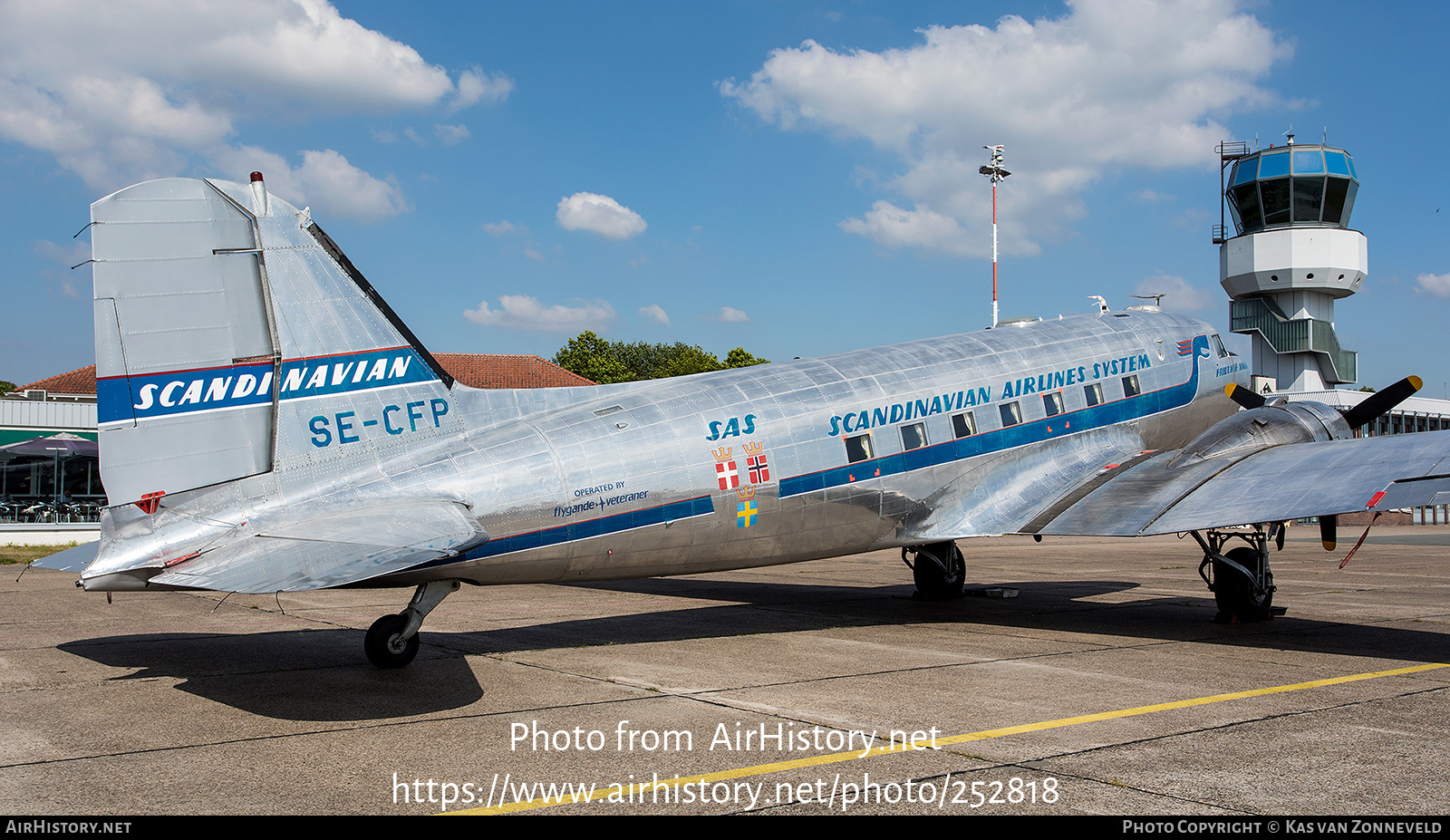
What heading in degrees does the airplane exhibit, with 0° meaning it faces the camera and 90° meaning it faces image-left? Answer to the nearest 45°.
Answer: approximately 225°

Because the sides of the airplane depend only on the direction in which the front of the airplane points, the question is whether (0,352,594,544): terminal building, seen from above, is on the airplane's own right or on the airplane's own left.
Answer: on the airplane's own left
